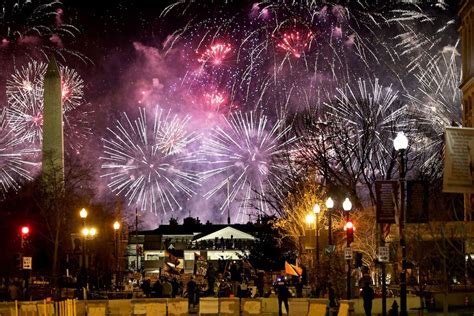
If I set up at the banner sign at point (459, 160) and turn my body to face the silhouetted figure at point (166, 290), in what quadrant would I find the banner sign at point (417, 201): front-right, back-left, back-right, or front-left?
front-right

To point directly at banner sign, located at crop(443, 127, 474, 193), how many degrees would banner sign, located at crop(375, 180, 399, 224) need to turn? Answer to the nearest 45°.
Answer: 0° — it already faces it

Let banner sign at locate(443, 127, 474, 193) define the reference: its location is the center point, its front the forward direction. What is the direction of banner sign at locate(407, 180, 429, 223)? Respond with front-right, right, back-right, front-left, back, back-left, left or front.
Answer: back

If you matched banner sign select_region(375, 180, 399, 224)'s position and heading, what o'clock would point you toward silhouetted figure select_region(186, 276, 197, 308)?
The silhouetted figure is roughly at 5 o'clock from the banner sign.

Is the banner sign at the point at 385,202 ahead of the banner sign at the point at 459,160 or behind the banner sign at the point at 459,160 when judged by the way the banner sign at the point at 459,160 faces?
behind

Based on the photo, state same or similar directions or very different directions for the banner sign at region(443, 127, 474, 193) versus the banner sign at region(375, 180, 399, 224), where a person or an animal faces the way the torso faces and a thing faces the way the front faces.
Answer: same or similar directions

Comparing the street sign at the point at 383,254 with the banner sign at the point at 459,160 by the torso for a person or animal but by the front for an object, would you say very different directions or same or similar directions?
same or similar directions

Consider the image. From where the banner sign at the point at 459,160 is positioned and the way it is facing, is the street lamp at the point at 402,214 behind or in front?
behind

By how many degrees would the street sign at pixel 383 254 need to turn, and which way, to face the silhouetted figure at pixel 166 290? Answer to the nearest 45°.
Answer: approximately 135° to its right

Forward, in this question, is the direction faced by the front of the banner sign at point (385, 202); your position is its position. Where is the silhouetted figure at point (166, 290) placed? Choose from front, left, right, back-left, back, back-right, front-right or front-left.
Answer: back-right

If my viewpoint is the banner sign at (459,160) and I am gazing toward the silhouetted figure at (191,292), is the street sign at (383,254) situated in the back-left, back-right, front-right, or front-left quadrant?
front-right

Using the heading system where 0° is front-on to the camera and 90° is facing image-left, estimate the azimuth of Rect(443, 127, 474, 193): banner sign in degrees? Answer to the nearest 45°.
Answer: approximately 0°

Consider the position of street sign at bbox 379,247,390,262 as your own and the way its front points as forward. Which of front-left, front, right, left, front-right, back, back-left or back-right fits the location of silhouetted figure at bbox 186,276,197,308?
back-right

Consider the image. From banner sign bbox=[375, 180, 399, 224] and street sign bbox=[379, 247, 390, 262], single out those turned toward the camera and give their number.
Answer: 2

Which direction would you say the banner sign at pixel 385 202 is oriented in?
toward the camera
